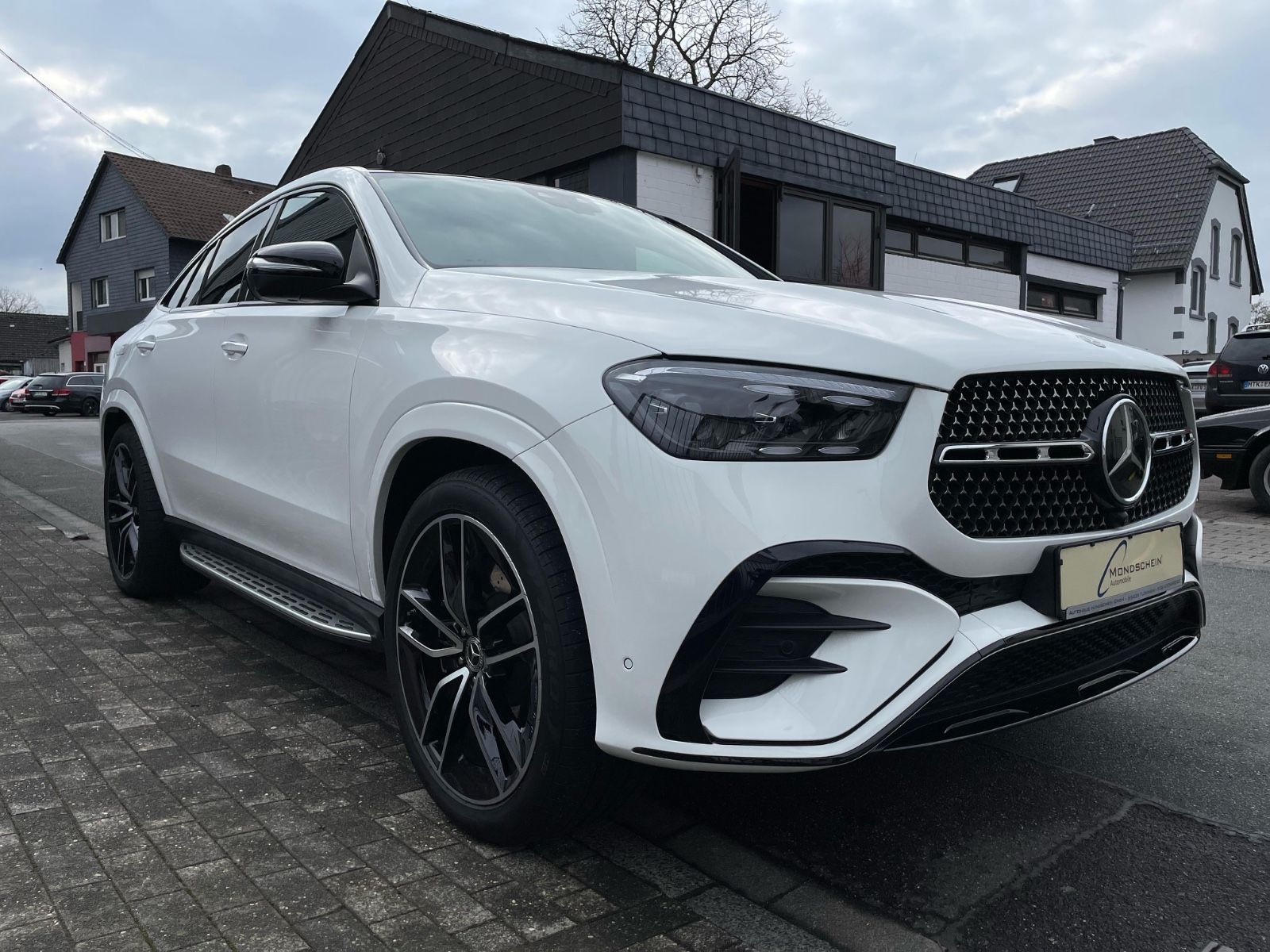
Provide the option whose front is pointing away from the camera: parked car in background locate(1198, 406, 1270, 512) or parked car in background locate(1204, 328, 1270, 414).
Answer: parked car in background locate(1204, 328, 1270, 414)

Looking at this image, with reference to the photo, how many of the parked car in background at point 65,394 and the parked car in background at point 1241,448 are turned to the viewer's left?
1

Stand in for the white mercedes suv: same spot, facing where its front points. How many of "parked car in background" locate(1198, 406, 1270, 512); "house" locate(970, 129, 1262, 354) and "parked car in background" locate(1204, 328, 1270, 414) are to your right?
0

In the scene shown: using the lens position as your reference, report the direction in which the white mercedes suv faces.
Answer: facing the viewer and to the right of the viewer

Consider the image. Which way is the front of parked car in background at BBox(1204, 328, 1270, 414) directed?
away from the camera

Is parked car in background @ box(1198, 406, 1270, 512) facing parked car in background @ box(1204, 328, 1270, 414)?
no

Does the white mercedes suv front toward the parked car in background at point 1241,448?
no

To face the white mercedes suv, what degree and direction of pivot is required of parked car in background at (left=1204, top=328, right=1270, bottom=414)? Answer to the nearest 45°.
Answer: approximately 180°

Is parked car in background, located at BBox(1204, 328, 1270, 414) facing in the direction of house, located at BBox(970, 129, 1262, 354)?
yes

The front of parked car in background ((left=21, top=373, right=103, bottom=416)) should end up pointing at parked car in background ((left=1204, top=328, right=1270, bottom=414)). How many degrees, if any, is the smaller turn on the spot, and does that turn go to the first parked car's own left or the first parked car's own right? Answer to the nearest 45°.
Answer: approximately 135° to the first parked car's own right

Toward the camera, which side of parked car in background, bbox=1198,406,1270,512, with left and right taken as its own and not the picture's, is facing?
left

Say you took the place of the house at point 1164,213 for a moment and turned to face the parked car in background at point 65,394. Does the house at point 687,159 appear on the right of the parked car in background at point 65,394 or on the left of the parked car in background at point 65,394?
left
